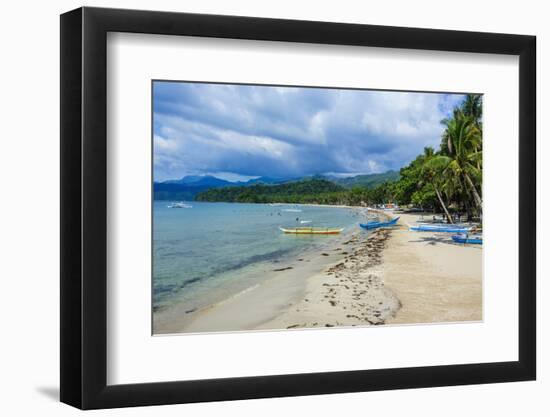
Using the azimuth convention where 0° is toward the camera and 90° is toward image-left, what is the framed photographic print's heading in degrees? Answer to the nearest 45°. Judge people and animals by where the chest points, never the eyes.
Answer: approximately 315°
